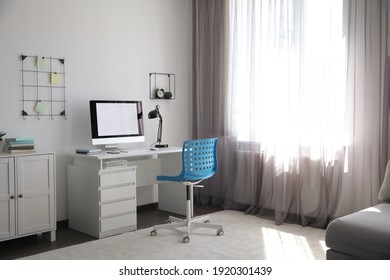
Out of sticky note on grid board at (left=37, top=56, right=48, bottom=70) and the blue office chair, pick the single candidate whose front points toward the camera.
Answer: the sticky note on grid board

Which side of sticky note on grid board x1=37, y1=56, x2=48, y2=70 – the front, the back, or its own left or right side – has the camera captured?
front

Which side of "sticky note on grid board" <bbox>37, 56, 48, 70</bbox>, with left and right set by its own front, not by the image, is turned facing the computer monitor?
left

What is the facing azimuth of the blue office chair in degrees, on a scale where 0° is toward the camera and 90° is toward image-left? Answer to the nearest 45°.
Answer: approximately 135°

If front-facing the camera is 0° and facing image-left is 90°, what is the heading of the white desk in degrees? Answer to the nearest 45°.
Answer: approximately 315°

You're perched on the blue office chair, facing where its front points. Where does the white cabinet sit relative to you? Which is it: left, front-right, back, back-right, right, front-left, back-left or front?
front-left

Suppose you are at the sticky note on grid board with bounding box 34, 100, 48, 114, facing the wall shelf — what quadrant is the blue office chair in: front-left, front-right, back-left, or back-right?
front-right

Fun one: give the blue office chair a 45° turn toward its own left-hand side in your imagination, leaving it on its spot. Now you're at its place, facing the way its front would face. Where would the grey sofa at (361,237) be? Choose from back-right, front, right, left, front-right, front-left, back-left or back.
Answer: back-left

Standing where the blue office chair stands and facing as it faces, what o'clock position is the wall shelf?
The wall shelf is roughly at 1 o'clock from the blue office chair.

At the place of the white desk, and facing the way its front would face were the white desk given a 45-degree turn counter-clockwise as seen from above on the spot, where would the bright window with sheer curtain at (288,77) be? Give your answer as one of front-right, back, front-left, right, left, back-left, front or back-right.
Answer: front

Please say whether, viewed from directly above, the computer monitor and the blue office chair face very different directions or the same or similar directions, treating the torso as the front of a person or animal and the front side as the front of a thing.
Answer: very different directions

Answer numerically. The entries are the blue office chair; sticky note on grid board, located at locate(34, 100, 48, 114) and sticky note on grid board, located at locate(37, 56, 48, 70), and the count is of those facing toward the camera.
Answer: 2

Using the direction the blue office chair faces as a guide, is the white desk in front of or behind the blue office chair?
in front

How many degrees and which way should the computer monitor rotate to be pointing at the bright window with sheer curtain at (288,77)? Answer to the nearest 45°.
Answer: approximately 45° to its left

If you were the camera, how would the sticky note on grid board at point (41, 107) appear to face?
facing the viewer

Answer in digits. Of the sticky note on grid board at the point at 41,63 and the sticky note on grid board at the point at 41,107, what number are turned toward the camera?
2

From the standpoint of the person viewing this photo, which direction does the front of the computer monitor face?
facing the viewer and to the right of the viewer
